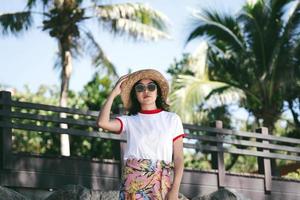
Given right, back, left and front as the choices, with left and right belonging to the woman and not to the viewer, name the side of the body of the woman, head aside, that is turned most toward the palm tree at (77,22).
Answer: back

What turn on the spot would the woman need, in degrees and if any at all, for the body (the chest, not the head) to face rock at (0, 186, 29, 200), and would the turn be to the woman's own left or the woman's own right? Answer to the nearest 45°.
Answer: approximately 135° to the woman's own right

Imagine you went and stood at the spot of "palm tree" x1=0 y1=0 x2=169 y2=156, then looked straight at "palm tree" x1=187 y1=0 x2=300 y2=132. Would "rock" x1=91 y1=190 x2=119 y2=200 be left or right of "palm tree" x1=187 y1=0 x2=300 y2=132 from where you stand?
right

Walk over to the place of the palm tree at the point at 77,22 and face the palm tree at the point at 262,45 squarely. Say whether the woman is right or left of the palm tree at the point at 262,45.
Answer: right

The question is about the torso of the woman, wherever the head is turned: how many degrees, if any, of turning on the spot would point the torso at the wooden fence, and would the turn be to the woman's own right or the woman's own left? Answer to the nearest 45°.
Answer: approximately 180°

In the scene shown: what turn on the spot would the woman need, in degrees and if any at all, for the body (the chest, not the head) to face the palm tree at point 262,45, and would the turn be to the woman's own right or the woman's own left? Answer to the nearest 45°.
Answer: approximately 180°

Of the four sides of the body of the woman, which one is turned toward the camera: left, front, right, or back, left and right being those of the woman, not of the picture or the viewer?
front
